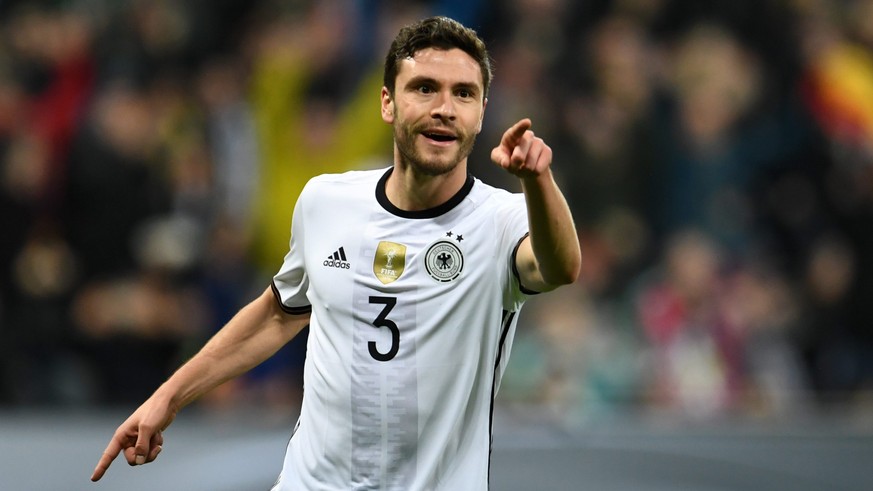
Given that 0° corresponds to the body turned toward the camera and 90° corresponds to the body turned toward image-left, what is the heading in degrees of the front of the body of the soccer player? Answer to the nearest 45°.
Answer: approximately 0°
